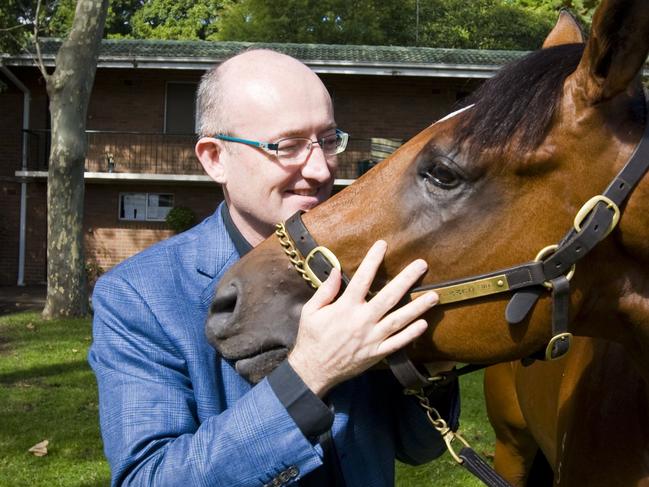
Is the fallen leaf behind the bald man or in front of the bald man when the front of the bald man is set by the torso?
behind

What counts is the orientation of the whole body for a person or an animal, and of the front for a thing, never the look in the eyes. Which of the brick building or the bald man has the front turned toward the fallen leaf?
the brick building

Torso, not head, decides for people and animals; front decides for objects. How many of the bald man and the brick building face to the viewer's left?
0

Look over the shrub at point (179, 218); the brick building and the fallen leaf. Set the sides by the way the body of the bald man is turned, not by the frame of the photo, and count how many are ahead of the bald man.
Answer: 0

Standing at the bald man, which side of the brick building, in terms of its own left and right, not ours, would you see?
front

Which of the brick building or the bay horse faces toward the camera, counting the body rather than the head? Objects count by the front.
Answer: the brick building

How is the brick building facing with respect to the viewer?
toward the camera

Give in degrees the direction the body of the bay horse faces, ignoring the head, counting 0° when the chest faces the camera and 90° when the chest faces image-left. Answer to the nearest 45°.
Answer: approximately 90°

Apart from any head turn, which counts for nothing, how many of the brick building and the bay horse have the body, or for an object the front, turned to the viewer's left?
1

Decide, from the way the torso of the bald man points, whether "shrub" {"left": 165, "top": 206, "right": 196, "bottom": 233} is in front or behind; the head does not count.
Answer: behind

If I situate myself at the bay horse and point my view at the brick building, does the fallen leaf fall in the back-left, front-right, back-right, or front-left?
front-left

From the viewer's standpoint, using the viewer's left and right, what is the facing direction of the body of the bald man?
facing the viewer and to the right of the viewer

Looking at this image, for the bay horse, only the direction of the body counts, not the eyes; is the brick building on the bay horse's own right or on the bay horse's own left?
on the bay horse's own right

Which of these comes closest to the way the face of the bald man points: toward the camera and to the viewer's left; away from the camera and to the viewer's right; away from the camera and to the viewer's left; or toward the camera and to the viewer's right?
toward the camera and to the viewer's right

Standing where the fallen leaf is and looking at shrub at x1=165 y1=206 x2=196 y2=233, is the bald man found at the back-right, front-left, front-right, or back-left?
back-right
